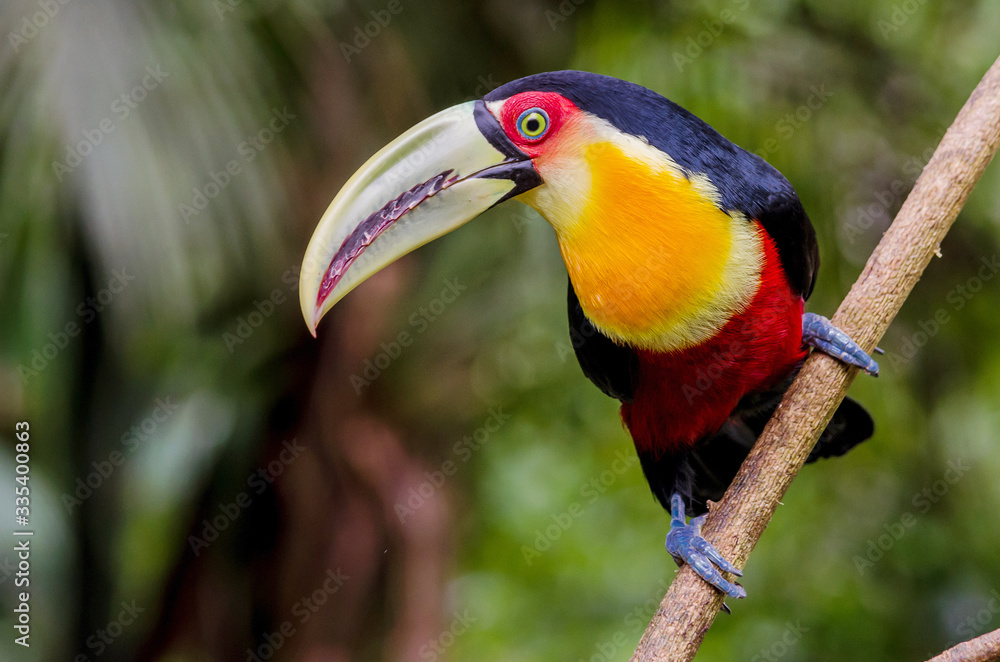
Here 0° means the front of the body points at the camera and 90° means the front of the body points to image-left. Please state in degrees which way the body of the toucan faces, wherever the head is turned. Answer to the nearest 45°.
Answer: approximately 45°
